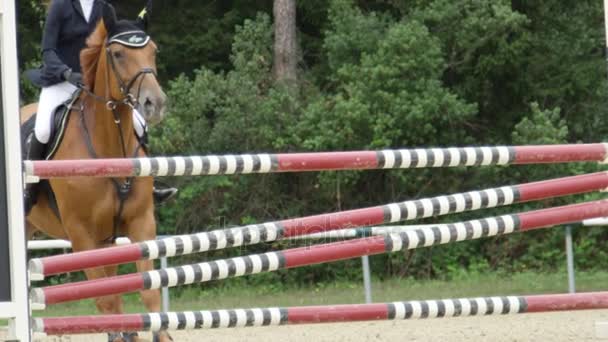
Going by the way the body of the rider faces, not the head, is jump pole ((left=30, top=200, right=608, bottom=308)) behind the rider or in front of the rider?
in front

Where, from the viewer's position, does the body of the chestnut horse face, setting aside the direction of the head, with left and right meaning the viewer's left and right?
facing the viewer and to the right of the viewer

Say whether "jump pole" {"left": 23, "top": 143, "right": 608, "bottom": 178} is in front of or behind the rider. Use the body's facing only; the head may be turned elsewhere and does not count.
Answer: in front

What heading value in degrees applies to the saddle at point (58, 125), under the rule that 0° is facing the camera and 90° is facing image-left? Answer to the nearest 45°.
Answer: approximately 315°
